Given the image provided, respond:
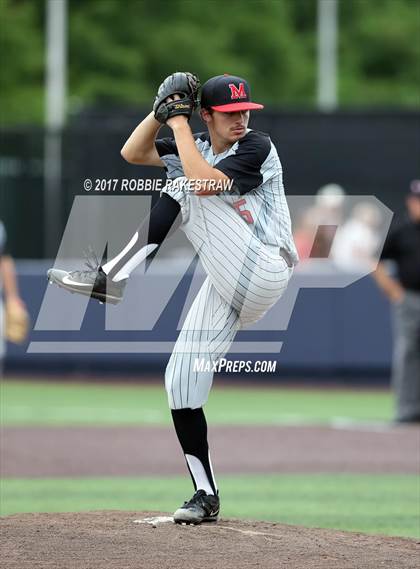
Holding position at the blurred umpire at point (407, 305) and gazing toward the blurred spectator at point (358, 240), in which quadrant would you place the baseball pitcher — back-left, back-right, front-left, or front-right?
back-left

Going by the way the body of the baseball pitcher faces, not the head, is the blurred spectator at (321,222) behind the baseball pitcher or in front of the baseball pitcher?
behind

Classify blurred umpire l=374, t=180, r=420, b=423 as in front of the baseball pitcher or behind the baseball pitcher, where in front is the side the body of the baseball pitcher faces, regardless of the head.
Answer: behind

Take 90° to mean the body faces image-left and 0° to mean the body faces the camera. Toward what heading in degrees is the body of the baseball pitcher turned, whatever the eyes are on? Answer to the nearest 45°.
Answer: approximately 45°

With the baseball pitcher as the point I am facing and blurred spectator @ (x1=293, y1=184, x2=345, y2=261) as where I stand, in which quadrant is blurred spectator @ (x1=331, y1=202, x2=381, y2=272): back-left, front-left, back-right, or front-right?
back-left

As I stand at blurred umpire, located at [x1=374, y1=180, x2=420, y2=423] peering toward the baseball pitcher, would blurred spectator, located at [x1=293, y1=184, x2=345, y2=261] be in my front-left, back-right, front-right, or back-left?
back-right

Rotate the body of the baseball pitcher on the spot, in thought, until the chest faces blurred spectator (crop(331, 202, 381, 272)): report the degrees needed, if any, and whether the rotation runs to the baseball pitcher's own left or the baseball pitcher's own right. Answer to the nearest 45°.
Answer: approximately 135° to the baseball pitcher's own right

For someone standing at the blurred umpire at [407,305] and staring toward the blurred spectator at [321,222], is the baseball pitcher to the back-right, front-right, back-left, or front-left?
back-left
